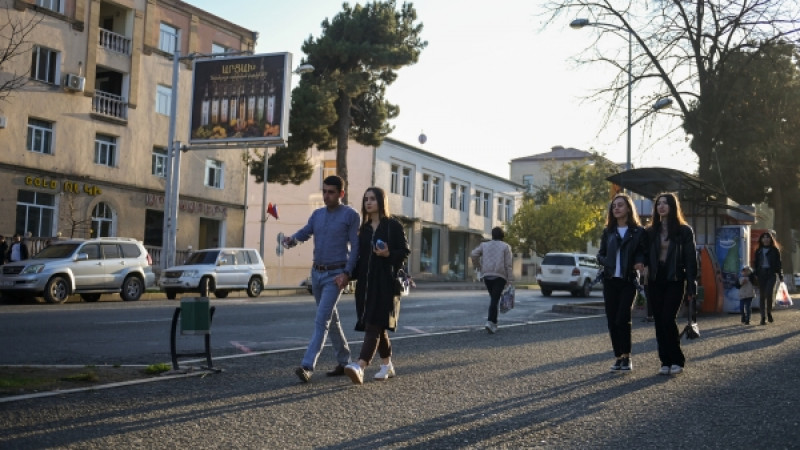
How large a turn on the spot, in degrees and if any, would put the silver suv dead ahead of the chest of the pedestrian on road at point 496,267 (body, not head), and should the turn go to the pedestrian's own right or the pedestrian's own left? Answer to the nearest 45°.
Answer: approximately 45° to the pedestrian's own left

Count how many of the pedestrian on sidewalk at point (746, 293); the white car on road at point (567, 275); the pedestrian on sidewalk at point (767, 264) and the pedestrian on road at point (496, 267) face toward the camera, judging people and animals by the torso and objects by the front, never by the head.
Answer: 2

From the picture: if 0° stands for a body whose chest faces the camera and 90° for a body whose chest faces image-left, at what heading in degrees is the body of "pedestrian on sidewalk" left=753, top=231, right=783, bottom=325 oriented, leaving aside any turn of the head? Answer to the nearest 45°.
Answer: approximately 0°

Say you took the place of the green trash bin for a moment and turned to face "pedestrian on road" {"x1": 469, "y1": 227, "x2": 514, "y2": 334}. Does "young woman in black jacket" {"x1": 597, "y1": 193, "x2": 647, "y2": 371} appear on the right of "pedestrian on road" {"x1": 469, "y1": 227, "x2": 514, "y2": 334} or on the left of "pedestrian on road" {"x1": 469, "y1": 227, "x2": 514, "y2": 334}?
right

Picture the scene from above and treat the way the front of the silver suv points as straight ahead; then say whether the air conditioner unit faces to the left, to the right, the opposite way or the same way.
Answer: to the left

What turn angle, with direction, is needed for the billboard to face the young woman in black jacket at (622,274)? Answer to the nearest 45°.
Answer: approximately 45° to its left

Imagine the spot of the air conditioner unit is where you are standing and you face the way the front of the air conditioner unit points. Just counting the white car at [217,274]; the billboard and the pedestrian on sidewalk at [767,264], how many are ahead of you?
3

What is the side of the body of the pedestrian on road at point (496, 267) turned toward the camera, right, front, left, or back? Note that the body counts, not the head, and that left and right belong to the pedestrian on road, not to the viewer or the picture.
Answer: back

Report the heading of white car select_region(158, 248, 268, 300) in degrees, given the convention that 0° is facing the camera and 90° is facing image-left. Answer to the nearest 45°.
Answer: approximately 45°
